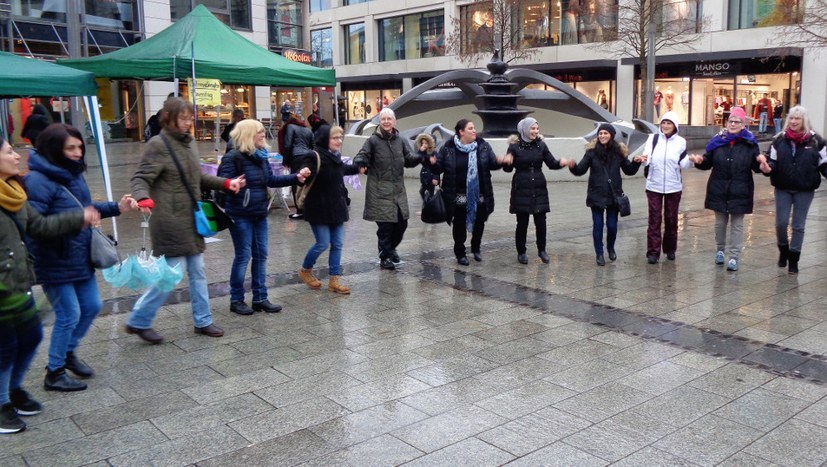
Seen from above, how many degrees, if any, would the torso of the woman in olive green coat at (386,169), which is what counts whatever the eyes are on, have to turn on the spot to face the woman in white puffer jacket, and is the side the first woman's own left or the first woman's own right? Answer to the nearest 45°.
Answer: approximately 90° to the first woman's own left

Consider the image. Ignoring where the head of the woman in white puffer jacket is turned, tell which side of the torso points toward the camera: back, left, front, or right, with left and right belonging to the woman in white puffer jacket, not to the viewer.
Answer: front

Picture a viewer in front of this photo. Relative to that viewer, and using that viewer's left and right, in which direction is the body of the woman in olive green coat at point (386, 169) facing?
facing the viewer

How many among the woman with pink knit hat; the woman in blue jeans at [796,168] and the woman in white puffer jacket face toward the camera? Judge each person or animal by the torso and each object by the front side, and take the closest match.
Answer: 3

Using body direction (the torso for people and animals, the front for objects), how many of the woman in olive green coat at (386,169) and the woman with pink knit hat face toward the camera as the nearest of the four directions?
2

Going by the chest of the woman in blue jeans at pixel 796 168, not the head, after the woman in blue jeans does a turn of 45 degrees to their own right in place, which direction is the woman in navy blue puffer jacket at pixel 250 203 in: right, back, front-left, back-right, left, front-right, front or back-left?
front

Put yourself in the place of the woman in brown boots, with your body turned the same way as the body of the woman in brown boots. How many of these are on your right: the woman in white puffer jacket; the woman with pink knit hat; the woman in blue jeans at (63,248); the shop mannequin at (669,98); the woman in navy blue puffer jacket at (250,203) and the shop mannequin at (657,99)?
2

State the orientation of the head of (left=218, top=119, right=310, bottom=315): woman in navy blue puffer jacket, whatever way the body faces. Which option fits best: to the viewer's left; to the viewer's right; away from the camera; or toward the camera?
to the viewer's right

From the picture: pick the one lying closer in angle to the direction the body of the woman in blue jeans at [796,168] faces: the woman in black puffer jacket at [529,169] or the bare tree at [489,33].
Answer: the woman in black puffer jacket

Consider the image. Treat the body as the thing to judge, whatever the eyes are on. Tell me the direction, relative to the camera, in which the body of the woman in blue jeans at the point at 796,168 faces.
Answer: toward the camera

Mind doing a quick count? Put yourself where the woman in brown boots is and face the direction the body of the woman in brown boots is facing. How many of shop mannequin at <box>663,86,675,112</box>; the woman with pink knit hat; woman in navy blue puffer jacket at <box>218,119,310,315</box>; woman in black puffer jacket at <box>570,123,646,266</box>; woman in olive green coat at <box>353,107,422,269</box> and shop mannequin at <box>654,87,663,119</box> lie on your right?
1

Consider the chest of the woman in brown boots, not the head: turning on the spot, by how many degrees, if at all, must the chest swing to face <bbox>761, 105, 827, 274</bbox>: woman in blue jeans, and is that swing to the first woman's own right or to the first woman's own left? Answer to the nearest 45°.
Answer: approximately 45° to the first woman's own left

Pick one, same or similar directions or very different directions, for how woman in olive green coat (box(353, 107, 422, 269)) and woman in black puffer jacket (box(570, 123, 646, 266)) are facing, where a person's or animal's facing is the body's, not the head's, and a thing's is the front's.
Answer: same or similar directions

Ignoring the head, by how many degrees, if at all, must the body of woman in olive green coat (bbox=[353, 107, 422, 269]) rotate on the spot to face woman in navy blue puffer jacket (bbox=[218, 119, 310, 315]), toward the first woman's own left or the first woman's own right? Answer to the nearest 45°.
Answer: approximately 45° to the first woman's own right
